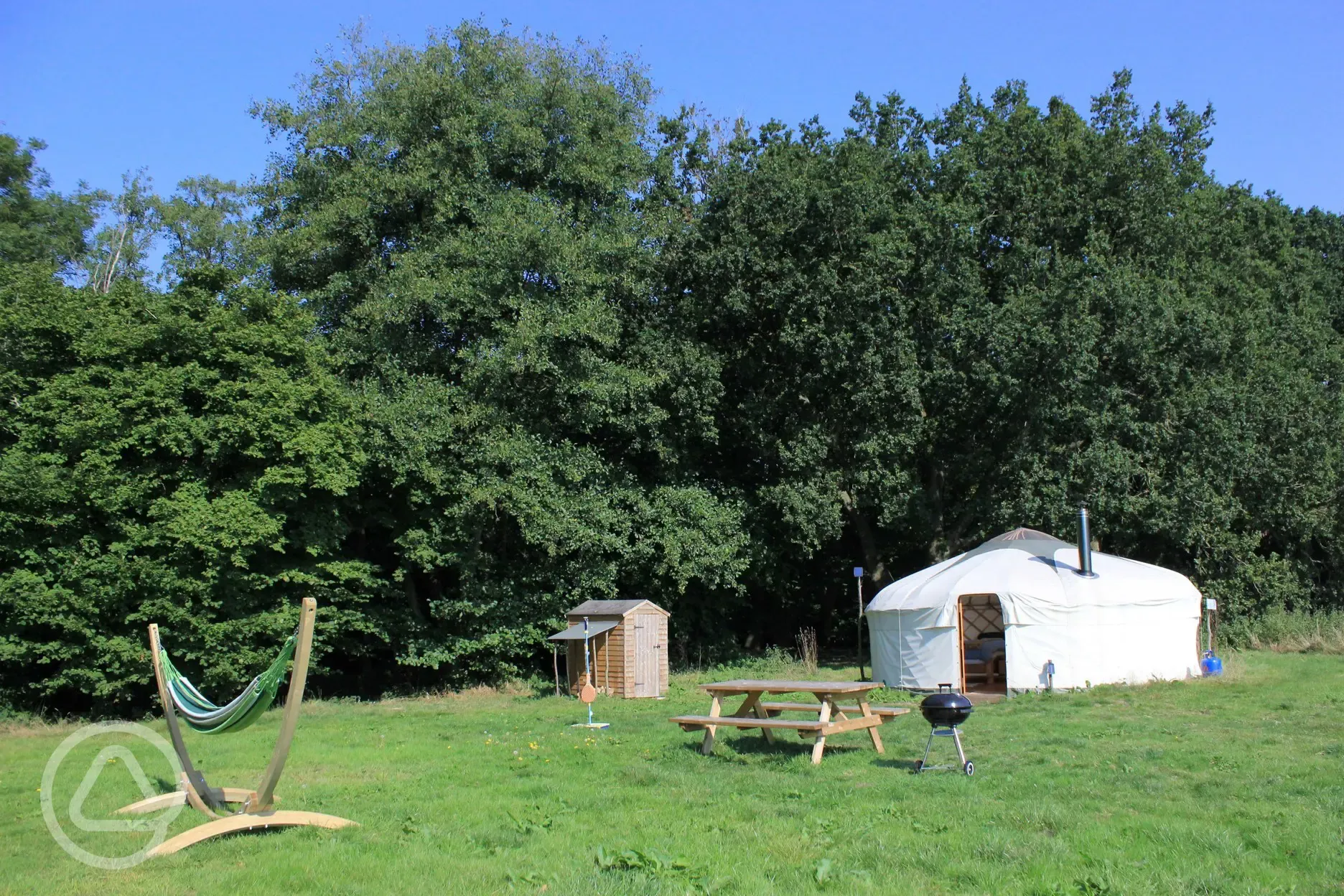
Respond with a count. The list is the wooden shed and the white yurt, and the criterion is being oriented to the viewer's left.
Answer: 0

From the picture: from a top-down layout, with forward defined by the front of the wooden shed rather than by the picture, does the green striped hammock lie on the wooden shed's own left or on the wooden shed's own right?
on the wooden shed's own right

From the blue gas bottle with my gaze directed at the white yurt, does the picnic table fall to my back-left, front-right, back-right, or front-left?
front-left

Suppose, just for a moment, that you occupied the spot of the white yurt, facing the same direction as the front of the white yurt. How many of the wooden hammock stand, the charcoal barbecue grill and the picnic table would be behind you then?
0

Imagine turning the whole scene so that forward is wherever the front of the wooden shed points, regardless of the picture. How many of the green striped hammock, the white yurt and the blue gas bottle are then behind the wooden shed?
0

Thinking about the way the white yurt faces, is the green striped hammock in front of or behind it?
in front

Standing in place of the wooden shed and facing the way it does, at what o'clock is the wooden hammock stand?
The wooden hammock stand is roughly at 2 o'clock from the wooden shed.

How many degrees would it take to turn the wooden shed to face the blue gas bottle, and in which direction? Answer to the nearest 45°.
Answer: approximately 45° to its left

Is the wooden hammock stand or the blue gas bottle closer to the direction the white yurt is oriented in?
the wooden hammock stand

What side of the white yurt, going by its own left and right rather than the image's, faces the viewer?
front

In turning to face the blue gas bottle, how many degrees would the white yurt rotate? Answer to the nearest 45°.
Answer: approximately 135° to its left

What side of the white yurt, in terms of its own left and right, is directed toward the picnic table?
front

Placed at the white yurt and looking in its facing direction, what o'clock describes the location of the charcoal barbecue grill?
The charcoal barbecue grill is roughly at 12 o'clock from the white yurt.

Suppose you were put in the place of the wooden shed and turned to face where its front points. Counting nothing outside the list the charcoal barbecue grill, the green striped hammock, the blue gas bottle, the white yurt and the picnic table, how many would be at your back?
0
